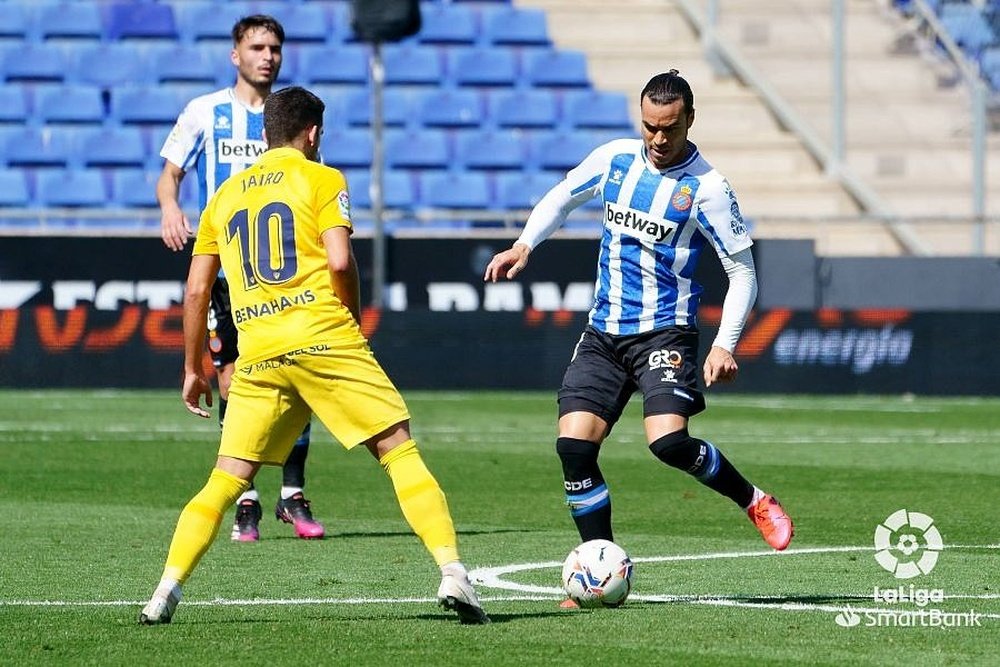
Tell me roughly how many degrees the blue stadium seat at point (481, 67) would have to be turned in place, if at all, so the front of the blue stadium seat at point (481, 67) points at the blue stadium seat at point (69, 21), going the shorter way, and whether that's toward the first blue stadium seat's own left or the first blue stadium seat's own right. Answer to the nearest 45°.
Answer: approximately 90° to the first blue stadium seat's own right

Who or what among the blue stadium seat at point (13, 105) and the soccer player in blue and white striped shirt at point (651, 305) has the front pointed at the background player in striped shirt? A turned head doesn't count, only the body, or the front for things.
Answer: the blue stadium seat

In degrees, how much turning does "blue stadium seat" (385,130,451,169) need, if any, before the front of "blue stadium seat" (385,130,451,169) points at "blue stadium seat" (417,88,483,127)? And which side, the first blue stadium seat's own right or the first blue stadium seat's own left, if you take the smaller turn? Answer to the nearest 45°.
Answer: approximately 135° to the first blue stadium seat's own left

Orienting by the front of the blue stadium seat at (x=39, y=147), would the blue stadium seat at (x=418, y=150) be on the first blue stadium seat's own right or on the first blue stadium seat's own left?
on the first blue stadium seat's own left

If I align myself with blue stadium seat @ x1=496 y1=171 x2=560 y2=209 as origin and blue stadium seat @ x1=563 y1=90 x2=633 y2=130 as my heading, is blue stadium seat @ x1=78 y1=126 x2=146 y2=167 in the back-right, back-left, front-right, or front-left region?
back-left

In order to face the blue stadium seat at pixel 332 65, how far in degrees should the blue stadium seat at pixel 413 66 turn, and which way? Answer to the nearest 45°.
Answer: approximately 90° to its right

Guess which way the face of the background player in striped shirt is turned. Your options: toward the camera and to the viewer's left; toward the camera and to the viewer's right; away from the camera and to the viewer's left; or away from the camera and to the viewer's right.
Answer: toward the camera and to the viewer's right

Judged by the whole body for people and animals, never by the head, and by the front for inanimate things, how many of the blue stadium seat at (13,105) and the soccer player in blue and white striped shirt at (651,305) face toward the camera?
2

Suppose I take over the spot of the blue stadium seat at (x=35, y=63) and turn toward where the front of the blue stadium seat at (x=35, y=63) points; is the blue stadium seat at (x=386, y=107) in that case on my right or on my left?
on my left

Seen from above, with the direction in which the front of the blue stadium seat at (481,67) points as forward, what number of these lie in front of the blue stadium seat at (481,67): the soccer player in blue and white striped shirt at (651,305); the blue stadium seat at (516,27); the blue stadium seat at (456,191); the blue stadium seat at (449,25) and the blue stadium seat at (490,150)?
3

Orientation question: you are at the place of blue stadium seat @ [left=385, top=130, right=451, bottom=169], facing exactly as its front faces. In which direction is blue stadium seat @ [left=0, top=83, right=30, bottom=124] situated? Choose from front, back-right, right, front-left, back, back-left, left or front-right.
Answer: right

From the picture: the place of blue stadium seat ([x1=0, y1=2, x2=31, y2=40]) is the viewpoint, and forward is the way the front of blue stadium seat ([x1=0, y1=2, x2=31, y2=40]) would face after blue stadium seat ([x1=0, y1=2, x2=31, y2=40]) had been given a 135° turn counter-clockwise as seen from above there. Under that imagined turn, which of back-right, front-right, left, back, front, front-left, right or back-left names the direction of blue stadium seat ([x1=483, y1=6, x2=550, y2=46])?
front-right

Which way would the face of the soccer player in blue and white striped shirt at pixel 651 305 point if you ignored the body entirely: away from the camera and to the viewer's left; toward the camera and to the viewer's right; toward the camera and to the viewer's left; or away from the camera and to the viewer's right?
toward the camera and to the viewer's left

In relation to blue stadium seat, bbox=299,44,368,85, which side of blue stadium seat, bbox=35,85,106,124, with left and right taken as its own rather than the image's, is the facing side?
left
